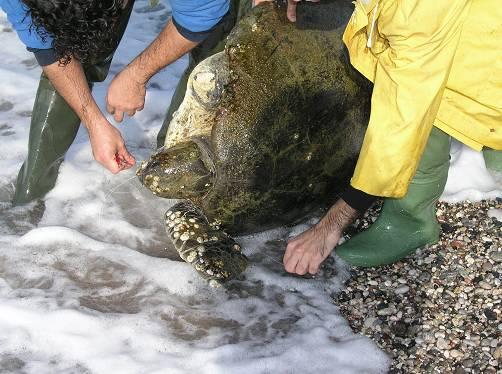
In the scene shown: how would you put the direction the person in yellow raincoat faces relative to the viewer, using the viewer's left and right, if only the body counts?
facing to the left of the viewer

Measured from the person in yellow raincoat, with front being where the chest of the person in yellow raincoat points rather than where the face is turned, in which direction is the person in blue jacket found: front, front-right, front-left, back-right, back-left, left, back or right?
front

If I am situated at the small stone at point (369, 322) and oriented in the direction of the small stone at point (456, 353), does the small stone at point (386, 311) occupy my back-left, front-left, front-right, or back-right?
front-left

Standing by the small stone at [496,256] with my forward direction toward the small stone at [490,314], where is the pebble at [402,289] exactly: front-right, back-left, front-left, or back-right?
front-right
